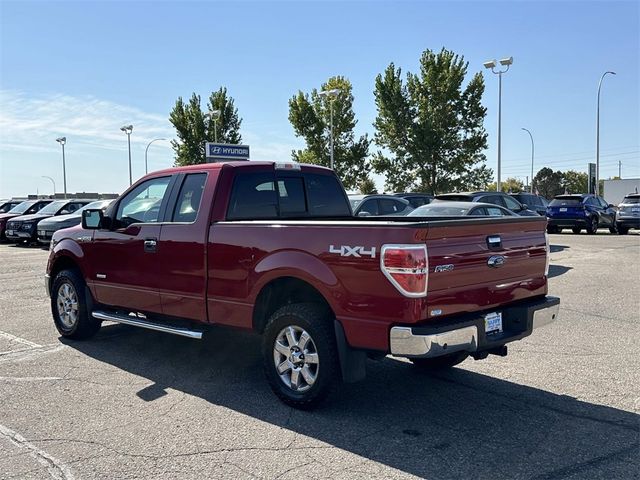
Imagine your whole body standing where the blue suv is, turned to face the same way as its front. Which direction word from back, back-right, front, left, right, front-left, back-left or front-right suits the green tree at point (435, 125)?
left

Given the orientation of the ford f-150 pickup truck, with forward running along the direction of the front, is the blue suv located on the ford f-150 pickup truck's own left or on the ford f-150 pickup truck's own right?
on the ford f-150 pickup truck's own right

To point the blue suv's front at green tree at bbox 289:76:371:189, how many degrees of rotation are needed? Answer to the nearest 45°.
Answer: approximately 90° to its left

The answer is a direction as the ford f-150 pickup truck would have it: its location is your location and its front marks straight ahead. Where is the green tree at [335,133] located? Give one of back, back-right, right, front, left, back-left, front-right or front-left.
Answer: front-right

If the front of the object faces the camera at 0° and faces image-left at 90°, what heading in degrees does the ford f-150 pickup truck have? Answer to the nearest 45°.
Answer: approximately 135°

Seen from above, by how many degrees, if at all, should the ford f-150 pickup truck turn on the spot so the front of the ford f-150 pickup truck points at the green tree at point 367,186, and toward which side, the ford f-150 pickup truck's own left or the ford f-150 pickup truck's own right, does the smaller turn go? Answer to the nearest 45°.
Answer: approximately 45° to the ford f-150 pickup truck's own right

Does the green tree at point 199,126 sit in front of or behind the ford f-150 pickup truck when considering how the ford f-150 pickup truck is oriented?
in front

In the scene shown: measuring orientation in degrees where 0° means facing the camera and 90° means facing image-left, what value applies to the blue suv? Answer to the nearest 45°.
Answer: approximately 225°

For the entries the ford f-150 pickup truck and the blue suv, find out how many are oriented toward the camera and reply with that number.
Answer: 0

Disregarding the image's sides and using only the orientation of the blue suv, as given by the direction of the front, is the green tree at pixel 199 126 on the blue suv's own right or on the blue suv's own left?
on the blue suv's own left

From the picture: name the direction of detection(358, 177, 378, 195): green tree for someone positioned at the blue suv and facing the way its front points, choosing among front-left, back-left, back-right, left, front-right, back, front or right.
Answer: left
